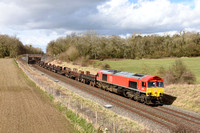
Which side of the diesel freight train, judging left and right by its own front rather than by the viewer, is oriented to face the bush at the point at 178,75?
left

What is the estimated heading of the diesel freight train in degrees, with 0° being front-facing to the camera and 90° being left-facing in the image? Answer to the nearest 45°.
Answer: approximately 315°
